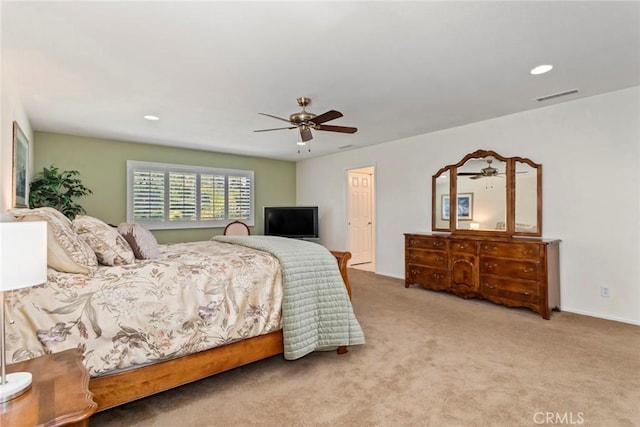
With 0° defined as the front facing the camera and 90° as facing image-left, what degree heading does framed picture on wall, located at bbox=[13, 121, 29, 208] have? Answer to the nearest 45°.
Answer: approximately 270°

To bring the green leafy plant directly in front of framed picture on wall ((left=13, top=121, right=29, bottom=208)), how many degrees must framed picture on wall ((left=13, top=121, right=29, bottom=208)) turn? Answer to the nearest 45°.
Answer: approximately 90° to its left

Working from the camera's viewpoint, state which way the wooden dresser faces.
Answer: facing the viewer and to the left of the viewer

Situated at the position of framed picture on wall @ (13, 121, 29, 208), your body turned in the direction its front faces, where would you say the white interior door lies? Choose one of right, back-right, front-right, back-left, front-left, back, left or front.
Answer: front

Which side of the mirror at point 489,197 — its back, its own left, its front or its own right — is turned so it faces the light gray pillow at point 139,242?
front

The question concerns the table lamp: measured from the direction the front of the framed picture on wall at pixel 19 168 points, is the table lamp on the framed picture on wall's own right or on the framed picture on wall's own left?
on the framed picture on wall's own right

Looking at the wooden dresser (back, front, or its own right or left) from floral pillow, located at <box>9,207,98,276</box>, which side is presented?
front

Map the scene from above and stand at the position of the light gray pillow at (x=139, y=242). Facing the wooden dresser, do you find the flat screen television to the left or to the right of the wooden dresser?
left

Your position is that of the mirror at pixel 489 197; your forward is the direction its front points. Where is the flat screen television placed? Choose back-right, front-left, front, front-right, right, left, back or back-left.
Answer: front-right

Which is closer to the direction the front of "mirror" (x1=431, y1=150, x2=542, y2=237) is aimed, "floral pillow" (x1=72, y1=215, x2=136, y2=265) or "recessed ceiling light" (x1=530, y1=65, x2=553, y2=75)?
the floral pillow

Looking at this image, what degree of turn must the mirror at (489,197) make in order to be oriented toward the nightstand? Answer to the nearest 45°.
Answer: approximately 45° to its left

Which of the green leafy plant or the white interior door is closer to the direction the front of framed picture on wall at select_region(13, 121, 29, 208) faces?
the white interior door

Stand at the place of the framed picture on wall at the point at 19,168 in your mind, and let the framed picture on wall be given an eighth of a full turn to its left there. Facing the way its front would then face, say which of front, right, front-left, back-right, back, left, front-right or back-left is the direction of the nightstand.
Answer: back-right

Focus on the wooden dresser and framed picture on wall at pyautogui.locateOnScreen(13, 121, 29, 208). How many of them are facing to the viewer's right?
1

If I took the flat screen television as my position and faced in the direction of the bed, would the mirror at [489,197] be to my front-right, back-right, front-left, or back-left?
front-left

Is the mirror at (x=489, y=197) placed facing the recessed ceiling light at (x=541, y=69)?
no
